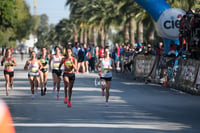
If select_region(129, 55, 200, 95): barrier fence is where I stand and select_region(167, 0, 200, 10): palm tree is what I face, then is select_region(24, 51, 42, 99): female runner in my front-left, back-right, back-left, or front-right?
back-left

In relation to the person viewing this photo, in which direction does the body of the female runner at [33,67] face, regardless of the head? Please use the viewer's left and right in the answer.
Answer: facing the viewer

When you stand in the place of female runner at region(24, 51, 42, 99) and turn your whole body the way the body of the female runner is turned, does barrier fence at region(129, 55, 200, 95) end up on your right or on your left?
on your left

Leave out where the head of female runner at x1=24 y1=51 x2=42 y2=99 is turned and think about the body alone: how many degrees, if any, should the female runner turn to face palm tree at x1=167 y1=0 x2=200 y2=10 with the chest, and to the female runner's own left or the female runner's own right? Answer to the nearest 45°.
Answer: approximately 135° to the female runner's own left

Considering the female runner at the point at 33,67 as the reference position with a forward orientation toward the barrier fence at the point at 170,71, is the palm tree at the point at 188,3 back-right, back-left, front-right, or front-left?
front-left

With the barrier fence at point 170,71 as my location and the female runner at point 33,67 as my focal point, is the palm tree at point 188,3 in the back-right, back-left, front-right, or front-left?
back-right
